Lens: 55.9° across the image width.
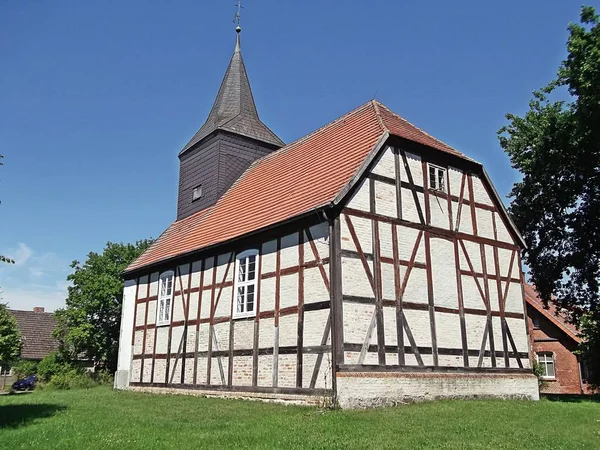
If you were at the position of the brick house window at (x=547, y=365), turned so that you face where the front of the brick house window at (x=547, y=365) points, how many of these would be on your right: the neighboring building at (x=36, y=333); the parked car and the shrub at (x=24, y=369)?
3

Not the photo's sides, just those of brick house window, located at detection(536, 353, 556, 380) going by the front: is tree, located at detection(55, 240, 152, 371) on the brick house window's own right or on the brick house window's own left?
on the brick house window's own right

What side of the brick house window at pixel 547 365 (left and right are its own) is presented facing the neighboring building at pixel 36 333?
right

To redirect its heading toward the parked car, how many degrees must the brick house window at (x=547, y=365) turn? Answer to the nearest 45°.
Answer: approximately 90° to its right

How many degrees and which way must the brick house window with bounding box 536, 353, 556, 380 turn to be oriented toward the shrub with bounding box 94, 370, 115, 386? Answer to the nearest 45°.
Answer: approximately 45° to its right
